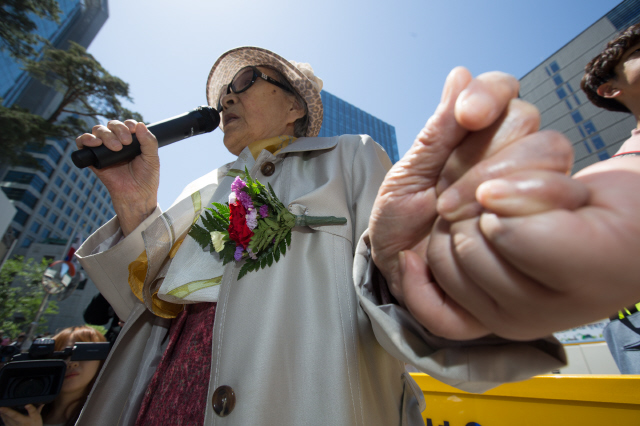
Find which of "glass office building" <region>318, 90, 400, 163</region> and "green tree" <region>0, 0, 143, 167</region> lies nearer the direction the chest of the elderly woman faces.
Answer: the green tree

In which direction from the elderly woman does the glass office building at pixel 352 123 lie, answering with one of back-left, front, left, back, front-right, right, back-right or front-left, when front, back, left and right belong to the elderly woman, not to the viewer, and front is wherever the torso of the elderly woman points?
back-right

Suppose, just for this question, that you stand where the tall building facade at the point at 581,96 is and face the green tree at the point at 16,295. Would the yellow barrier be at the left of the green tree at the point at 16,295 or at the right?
left

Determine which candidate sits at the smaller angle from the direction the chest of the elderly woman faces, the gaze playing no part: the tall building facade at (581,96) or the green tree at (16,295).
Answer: the green tree

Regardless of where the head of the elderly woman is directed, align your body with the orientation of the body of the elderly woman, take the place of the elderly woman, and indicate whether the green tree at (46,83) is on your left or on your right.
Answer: on your right

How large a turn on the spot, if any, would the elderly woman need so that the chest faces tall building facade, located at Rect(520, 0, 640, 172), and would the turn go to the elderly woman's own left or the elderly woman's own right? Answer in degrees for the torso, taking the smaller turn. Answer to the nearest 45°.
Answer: approximately 180°

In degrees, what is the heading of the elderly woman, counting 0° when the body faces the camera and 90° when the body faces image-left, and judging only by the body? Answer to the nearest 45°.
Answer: approximately 45°

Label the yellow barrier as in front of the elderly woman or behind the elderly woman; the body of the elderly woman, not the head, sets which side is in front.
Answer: behind
